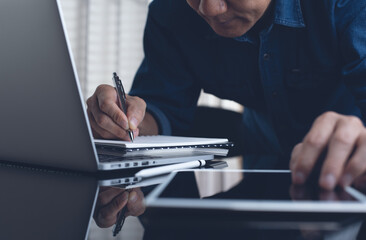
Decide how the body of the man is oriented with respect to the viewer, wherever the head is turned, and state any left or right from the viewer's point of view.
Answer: facing the viewer and to the left of the viewer

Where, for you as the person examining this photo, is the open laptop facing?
facing away from the viewer and to the right of the viewer

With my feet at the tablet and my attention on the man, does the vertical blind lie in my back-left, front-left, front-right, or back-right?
front-left

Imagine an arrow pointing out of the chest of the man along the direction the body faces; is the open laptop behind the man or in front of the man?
in front

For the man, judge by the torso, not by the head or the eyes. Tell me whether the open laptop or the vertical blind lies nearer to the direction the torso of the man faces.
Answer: the open laptop

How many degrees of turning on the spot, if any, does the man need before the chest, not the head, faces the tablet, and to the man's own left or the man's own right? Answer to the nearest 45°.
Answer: approximately 45° to the man's own left

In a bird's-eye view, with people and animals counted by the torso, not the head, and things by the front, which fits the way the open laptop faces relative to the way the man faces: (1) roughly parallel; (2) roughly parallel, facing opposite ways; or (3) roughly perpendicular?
roughly parallel, facing opposite ways

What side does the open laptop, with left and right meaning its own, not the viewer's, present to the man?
front

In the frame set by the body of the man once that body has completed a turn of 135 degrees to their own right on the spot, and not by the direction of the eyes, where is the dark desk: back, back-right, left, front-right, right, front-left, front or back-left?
back

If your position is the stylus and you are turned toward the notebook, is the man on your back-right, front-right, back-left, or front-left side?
front-right

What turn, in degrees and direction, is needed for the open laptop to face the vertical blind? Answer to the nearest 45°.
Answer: approximately 45° to its left
